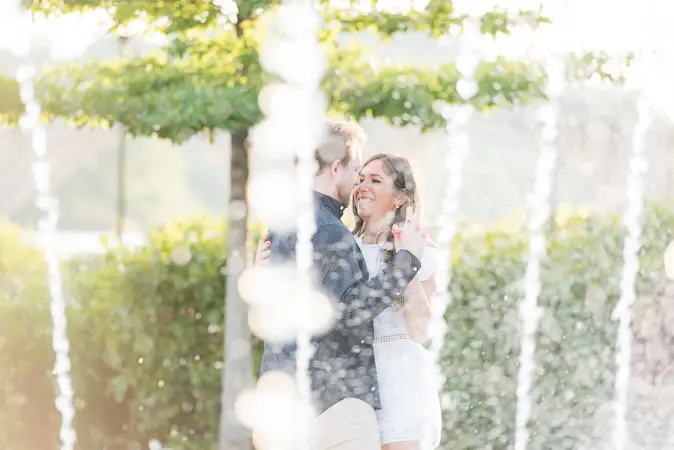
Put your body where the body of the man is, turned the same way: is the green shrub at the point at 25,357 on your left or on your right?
on your left

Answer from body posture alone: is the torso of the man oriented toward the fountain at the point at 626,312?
no

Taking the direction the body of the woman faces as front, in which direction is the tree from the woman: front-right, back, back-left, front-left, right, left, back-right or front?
right

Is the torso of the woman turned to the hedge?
no

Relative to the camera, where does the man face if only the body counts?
to the viewer's right

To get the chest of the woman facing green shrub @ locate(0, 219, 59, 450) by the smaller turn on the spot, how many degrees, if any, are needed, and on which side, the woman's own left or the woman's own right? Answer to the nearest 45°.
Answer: approximately 90° to the woman's own right

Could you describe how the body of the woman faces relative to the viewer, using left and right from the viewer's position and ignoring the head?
facing the viewer and to the left of the viewer

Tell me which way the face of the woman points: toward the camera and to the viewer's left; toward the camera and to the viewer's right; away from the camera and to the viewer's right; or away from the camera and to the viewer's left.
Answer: toward the camera and to the viewer's left
